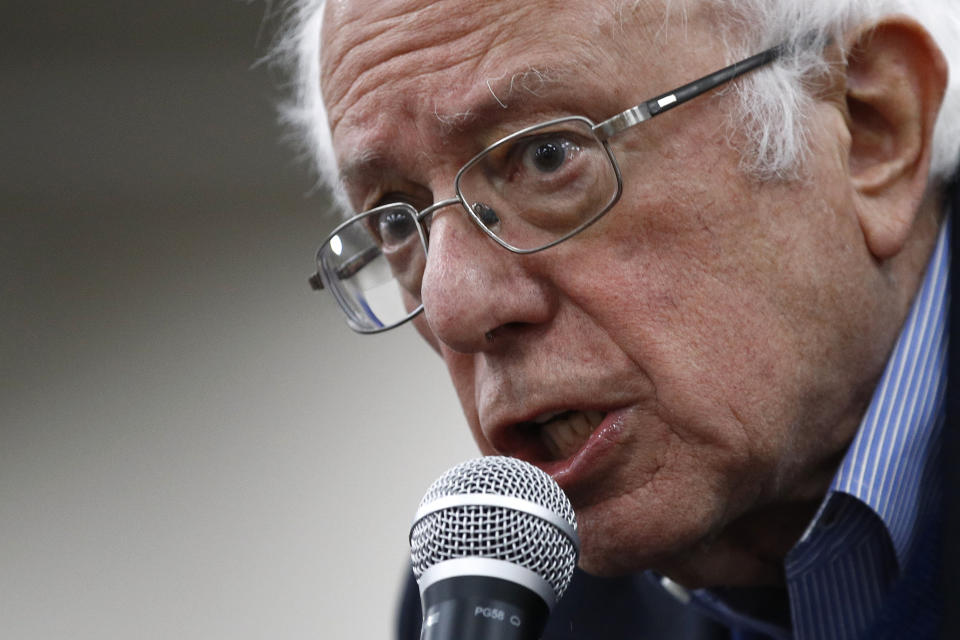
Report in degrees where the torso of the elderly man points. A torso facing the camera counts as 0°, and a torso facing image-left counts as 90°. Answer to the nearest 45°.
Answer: approximately 45°

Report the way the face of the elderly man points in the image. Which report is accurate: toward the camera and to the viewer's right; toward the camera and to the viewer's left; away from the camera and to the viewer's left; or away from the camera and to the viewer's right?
toward the camera and to the viewer's left
